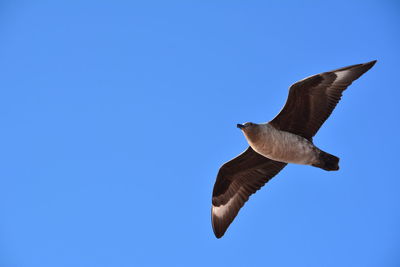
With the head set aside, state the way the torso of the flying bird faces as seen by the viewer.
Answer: to the viewer's left
